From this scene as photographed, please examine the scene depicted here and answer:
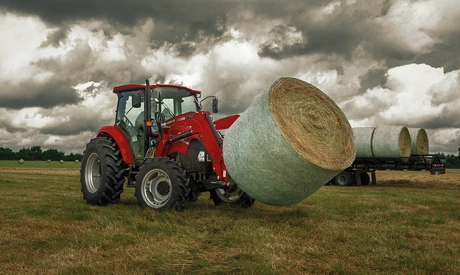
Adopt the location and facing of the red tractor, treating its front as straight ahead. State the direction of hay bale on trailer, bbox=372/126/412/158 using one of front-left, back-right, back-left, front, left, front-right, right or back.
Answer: left

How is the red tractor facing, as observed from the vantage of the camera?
facing the viewer and to the right of the viewer

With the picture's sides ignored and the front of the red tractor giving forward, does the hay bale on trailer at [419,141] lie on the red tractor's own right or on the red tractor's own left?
on the red tractor's own left

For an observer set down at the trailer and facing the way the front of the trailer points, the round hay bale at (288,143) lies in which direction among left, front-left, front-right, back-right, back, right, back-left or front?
back-left

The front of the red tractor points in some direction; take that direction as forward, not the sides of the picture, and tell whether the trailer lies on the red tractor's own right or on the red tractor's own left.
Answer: on the red tractor's own left
